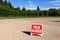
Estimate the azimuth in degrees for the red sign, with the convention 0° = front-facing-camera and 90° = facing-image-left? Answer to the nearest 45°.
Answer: approximately 0°
